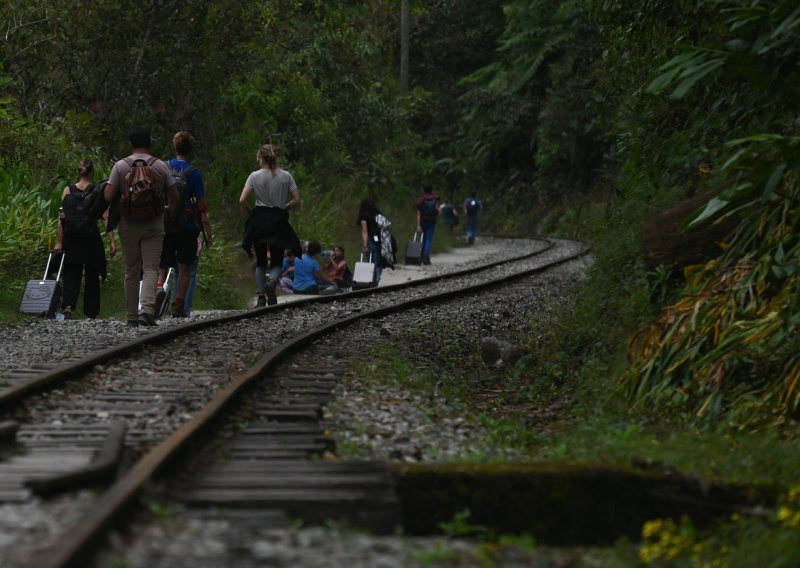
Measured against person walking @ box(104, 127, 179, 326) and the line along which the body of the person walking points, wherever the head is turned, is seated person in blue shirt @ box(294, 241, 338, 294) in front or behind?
in front

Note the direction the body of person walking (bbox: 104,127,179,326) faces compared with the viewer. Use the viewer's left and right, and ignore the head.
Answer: facing away from the viewer

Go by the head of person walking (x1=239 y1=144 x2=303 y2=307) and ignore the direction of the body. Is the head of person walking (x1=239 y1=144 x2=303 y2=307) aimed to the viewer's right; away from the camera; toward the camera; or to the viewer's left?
away from the camera

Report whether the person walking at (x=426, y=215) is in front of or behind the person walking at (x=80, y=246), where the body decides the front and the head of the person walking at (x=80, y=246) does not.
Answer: in front

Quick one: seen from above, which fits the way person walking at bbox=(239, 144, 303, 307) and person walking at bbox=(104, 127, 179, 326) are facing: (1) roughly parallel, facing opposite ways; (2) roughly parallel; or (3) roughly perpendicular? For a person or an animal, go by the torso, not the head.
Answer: roughly parallel

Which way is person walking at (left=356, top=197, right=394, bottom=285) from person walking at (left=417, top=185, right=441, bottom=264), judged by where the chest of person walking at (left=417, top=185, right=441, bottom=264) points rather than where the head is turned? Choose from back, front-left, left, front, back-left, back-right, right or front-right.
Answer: back

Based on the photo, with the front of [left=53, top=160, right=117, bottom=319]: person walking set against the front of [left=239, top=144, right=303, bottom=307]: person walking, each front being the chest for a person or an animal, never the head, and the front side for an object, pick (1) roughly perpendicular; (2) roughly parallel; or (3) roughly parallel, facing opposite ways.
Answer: roughly parallel

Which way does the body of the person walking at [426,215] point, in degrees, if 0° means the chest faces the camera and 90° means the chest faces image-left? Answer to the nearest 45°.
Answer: approximately 180°

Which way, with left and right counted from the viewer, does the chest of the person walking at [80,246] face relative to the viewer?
facing away from the viewer

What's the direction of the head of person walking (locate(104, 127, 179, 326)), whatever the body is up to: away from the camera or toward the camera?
away from the camera

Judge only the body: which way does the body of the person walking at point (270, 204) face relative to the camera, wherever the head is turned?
away from the camera

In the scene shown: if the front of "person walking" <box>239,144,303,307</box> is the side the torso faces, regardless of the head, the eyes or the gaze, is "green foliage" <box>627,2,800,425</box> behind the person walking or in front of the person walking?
behind

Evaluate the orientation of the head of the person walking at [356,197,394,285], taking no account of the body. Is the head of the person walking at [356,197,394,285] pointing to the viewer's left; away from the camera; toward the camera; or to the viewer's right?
away from the camera
